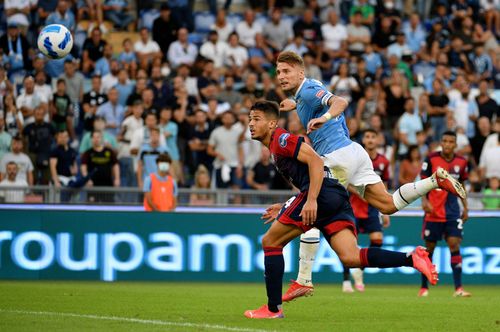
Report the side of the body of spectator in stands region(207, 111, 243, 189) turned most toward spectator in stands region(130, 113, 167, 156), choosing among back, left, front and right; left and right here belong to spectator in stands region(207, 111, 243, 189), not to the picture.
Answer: right

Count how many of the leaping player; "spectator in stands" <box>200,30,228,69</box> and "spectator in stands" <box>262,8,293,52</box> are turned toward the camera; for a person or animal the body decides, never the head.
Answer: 2

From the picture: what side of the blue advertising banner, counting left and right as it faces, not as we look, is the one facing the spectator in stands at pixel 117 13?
back

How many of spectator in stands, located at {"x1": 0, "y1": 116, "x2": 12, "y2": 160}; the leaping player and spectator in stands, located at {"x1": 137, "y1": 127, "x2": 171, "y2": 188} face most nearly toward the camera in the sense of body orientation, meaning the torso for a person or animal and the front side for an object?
2

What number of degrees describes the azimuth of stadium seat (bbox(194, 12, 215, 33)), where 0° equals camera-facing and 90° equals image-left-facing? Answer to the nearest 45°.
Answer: approximately 0°

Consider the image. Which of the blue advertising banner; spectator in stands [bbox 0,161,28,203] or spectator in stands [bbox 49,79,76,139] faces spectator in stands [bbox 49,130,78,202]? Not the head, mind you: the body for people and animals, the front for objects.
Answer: spectator in stands [bbox 49,79,76,139]

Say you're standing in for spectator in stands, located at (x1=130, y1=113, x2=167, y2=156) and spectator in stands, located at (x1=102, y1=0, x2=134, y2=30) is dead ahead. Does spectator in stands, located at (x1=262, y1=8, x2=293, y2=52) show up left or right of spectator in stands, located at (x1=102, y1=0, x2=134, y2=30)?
right

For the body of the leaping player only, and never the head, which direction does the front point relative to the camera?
to the viewer's left

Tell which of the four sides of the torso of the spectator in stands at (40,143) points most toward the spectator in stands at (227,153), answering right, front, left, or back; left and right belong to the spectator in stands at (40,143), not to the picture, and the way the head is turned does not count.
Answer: left

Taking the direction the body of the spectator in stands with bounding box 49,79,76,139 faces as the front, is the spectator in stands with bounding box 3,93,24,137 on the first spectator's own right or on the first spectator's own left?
on the first spectator's own right
